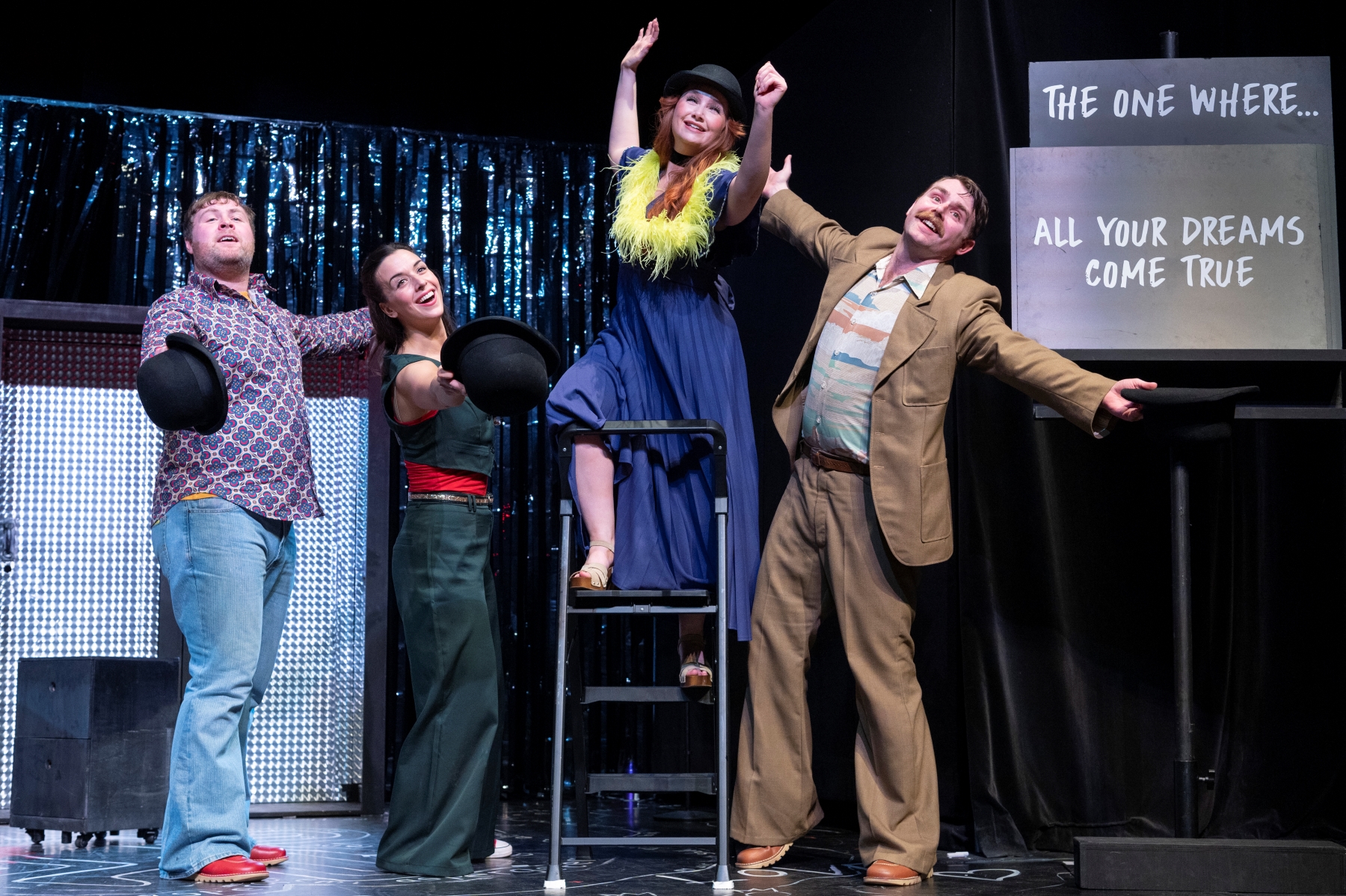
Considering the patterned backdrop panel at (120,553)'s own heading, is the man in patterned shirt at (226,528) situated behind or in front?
in front

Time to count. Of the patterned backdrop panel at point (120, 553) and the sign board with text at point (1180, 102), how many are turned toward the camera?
2

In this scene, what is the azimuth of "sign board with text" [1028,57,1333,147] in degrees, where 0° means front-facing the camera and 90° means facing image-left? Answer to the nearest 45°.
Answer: approximately 0°

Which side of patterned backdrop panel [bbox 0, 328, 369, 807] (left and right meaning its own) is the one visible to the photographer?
front

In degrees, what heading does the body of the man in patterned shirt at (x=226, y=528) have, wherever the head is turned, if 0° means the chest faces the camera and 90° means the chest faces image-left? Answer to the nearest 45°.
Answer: approximately 315°

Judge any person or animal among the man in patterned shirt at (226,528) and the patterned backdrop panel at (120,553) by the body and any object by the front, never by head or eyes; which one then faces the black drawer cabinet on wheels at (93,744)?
the patterned backdrop panel

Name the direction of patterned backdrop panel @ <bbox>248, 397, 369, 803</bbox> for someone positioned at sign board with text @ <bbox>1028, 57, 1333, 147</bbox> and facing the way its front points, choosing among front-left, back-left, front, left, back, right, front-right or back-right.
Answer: right

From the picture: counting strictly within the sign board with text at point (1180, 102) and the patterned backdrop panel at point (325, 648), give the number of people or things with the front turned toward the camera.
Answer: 2

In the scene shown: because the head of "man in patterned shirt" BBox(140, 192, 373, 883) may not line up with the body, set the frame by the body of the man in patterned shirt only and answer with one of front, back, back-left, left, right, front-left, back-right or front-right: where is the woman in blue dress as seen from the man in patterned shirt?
front-left
